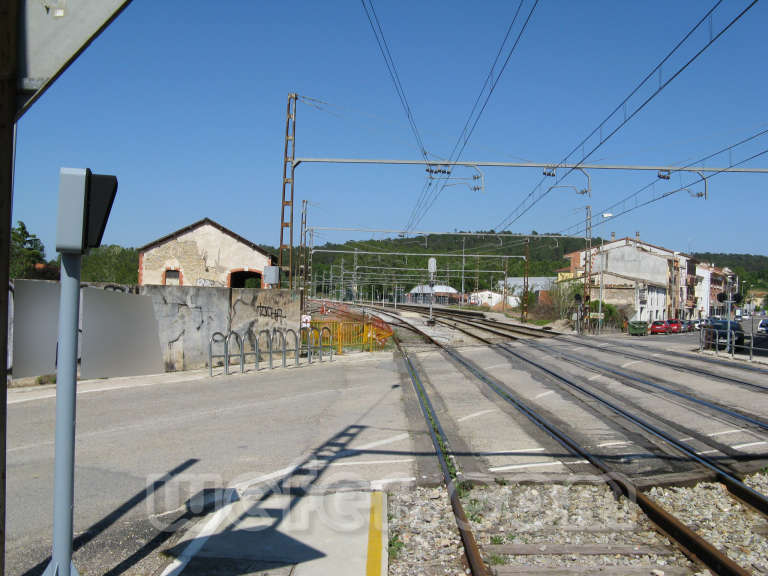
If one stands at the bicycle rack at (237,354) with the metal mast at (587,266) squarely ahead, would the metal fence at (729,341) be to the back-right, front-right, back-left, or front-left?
front-right

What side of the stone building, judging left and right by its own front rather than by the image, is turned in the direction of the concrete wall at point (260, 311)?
front

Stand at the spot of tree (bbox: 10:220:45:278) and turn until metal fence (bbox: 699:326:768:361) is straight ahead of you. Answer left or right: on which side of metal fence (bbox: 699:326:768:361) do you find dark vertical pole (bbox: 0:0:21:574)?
right

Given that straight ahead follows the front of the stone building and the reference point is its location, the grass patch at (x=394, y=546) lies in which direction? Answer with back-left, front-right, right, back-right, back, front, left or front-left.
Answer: front

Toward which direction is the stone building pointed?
toward the camera

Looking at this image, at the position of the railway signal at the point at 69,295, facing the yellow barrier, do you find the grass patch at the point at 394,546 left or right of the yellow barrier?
right

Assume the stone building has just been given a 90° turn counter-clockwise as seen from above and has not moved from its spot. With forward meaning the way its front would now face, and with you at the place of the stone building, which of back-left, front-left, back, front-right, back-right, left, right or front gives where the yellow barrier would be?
front-right

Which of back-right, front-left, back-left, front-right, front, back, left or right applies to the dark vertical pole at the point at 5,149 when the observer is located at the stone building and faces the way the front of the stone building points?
front

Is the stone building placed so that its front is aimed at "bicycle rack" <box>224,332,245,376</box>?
yes

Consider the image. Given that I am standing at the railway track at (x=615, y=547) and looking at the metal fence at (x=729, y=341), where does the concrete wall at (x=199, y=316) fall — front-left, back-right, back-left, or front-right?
front-left

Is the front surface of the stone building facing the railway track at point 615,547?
yes

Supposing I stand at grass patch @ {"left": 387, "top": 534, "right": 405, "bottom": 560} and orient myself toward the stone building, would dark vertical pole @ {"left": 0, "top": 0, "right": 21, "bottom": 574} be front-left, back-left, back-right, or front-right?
back-left

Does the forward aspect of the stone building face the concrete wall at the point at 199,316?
yes

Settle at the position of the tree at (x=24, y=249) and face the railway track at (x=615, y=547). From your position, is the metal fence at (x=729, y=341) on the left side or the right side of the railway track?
left

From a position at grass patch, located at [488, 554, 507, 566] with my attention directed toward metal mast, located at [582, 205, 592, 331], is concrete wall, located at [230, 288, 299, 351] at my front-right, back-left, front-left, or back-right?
front-left

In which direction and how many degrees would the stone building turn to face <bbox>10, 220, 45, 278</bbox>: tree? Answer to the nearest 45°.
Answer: approximately 135° to its right

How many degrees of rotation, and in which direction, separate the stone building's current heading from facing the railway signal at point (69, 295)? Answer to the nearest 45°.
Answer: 0° — it already faces it

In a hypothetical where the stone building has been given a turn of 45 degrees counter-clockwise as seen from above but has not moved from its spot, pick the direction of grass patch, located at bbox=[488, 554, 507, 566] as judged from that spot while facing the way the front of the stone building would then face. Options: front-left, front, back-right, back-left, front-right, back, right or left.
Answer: front-right
